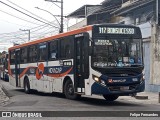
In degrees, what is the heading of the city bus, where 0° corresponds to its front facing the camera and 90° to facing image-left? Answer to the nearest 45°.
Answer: approximately 315°

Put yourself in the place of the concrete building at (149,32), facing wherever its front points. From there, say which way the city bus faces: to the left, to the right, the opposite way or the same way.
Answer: to the left

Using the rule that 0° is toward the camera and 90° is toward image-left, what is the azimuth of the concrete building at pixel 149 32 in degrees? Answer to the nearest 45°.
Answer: approximately 45°

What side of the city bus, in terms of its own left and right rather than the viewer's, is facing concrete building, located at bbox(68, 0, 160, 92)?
left

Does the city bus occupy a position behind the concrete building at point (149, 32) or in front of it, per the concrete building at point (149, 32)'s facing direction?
in front
